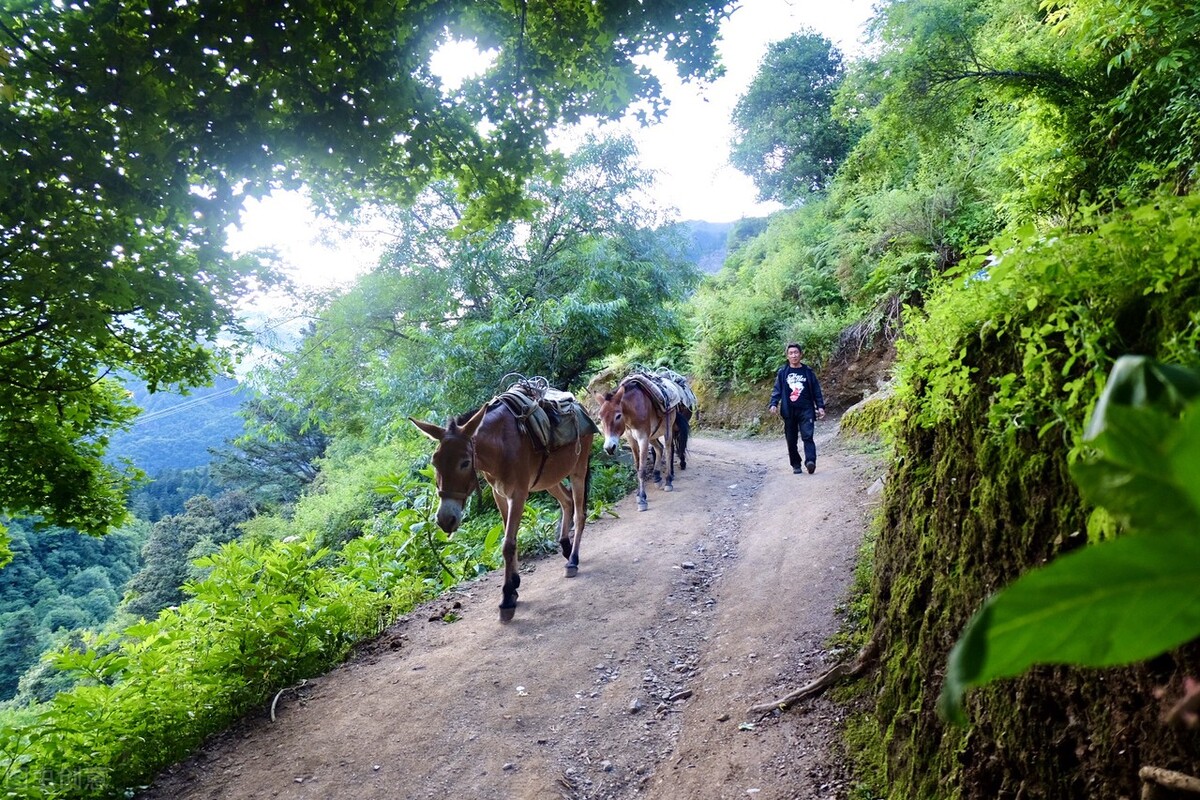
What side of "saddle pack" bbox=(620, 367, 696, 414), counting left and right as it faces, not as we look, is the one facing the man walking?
back

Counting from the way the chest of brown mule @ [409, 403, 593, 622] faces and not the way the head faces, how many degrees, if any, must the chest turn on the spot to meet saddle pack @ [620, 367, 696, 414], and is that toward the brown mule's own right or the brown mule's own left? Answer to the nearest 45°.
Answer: approximately 180°

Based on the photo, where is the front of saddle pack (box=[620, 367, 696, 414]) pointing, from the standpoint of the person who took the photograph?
facing the viewer and to the left of the viewer

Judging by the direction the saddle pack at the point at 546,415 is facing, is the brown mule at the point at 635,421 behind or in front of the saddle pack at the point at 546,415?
behind

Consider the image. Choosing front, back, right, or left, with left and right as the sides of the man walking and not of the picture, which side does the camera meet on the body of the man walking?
front

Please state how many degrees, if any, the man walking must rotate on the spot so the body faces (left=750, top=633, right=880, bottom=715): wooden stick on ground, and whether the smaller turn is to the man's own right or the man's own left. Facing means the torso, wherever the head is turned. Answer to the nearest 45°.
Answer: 0° — they already face it

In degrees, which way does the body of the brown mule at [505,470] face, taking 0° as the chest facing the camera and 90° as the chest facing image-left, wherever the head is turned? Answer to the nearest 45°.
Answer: approximately 45°

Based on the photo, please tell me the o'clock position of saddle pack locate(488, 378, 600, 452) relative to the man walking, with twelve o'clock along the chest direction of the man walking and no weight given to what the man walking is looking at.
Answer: The saddle pack is roughly at 1 o'clock from the man walking.

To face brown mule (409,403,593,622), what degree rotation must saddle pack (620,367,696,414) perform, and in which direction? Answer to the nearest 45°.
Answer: approximately 45° to its left

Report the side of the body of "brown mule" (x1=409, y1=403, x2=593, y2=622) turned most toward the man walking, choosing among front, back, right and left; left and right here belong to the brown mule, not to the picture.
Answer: back

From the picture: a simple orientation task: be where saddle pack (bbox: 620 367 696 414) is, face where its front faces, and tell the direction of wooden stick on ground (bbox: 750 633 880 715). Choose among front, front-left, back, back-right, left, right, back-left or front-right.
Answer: front-left

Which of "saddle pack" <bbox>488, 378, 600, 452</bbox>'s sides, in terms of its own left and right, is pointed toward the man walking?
back

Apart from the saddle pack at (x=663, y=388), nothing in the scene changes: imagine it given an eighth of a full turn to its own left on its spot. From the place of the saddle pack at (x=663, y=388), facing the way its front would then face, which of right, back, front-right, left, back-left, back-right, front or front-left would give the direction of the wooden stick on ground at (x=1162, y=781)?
front
